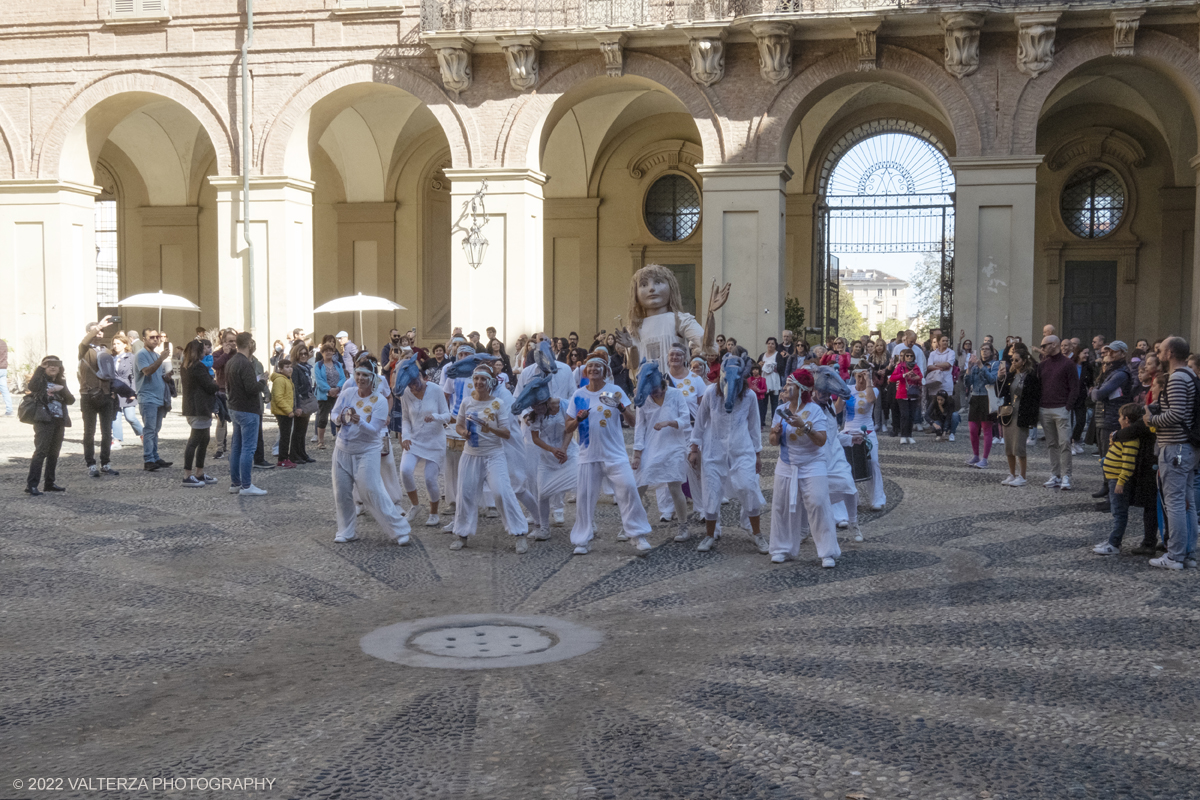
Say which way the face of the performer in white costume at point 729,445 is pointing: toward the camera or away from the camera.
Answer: toward the camera

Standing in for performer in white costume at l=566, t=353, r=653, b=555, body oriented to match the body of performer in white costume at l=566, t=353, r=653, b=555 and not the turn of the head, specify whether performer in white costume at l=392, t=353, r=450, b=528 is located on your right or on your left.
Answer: on your right

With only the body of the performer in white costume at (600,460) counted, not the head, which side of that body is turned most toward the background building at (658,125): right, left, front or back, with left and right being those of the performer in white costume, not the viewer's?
back

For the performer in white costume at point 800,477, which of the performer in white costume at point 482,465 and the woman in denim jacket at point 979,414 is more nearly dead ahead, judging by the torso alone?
the performer in white costume

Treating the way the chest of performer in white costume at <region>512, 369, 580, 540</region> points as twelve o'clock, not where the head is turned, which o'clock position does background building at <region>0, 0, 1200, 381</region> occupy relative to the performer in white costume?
The background building is roughly at 5 o'clock from the performer in white costume.

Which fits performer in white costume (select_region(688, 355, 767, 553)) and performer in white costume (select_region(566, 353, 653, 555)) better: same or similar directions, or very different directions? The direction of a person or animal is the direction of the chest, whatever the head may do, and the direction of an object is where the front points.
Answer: same or similar directions

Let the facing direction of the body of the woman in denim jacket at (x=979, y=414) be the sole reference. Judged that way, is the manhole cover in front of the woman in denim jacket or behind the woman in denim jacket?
in front

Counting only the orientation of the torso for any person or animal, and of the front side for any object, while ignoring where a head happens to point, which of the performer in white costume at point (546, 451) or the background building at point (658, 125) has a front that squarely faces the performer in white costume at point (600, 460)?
the background building

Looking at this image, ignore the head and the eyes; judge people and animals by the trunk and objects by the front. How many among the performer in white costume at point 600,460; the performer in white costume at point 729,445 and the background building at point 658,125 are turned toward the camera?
3

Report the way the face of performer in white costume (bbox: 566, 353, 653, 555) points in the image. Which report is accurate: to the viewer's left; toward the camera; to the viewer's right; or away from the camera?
toward the camera

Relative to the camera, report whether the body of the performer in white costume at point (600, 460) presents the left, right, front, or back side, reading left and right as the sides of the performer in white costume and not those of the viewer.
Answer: front

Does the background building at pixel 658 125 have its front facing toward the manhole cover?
yes

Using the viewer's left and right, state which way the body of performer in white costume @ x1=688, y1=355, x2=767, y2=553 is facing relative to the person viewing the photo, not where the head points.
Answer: facing the viewer

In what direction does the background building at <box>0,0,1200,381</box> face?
toward the camera

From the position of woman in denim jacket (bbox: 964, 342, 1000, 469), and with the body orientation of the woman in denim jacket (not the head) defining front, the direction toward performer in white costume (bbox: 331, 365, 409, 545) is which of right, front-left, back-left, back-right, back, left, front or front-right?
front

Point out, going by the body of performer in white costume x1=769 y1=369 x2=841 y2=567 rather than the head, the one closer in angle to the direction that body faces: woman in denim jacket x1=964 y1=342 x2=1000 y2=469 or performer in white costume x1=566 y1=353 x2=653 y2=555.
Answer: the performer in white costume

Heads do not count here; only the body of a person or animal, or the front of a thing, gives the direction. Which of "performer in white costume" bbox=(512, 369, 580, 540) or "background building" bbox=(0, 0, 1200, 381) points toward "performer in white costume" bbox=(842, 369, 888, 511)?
the background building

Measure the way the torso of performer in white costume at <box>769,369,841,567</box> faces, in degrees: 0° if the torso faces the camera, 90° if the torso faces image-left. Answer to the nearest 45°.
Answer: approximately 45°

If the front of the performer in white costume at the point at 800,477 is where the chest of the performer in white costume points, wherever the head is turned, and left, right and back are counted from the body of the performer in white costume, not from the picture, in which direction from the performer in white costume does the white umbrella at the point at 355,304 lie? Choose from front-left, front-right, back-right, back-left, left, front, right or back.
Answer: right

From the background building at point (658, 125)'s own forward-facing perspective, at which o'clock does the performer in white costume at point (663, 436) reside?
The performer in white costume is roughly at 12 o'clock from the background building.

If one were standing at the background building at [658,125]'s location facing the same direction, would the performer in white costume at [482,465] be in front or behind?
in front

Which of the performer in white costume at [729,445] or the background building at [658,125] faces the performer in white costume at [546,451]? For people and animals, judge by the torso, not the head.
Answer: the background building
